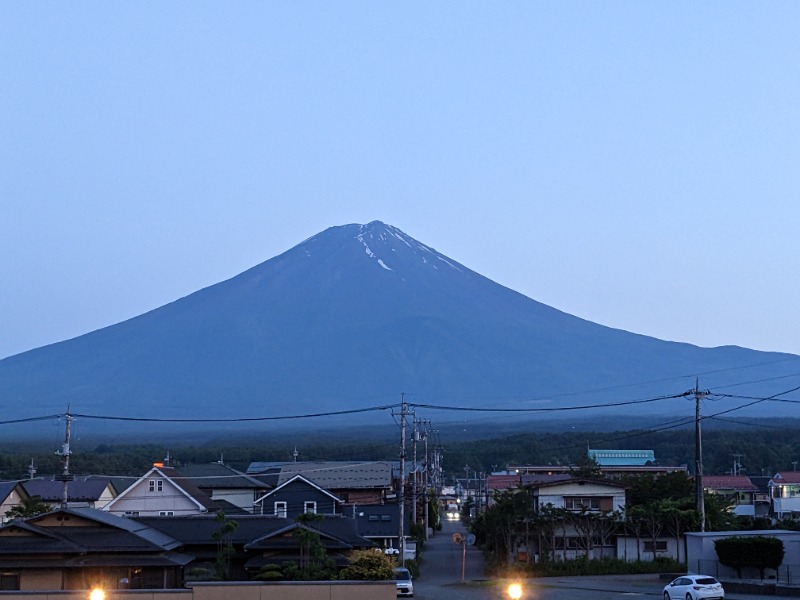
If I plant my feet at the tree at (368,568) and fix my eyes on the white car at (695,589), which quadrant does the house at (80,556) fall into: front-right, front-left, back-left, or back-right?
back-left

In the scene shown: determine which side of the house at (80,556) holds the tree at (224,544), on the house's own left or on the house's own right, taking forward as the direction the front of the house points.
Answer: on the house's own left

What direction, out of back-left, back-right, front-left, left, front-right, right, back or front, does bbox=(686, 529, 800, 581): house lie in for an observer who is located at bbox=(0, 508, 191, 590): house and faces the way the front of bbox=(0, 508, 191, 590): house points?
left

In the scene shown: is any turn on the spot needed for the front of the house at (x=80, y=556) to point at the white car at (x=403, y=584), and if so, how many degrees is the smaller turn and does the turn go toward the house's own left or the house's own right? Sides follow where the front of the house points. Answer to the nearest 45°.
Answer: approximately 90° to the house's own left

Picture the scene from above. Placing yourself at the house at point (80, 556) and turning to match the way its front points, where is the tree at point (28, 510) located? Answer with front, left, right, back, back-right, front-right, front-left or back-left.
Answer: back

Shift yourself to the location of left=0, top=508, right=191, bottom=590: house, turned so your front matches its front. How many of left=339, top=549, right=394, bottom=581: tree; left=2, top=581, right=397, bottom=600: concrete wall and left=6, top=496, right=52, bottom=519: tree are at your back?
1

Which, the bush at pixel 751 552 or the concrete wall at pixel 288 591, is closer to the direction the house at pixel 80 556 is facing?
the concrete wall

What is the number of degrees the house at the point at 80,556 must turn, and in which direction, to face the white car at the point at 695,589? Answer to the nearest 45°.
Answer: approximately 90° to its left

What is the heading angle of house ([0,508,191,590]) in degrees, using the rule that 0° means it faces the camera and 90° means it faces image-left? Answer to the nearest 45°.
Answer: approximately 0°

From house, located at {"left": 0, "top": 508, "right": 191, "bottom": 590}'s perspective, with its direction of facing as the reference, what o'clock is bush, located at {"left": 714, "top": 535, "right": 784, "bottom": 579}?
The bush is roughly at 9 o'clock from the house.
